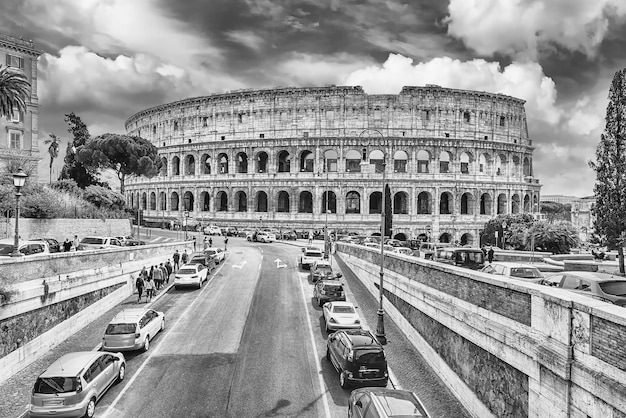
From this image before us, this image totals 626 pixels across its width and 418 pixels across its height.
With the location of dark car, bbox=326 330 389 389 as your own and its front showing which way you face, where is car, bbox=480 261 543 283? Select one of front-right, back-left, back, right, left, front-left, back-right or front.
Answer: right

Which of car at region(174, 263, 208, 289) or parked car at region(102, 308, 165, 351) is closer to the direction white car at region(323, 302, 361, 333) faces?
the car

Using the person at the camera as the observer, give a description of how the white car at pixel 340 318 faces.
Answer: facing away from the viewer

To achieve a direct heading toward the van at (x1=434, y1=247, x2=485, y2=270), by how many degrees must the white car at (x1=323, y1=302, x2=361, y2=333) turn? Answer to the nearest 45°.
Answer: approximately 45° to its right

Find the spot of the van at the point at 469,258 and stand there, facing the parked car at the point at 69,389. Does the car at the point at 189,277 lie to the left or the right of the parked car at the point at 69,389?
right

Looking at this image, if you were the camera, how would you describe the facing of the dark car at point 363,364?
facing away from the viewer and to the left of the viewer

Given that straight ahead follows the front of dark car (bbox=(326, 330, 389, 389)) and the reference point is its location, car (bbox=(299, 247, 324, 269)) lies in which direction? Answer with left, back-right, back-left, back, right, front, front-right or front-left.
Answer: front-right
